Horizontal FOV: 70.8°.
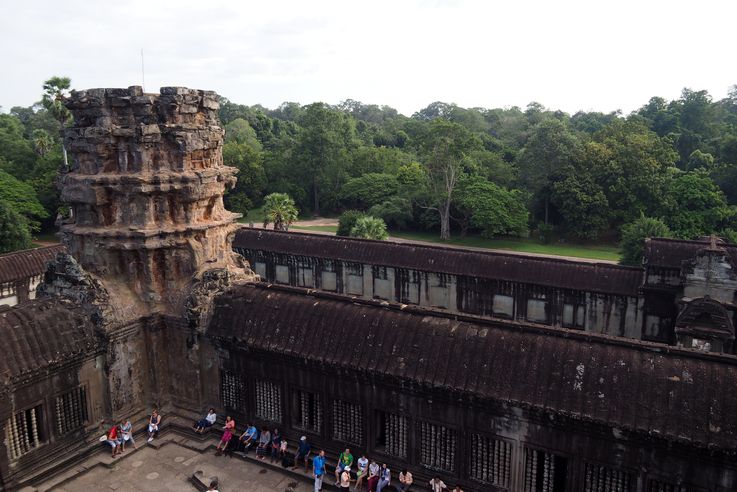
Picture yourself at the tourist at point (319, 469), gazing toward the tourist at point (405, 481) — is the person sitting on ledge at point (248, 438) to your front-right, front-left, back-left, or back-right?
back-left

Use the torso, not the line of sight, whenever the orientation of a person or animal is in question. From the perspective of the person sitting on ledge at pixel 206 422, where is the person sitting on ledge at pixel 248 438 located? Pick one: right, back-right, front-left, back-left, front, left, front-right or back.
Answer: left

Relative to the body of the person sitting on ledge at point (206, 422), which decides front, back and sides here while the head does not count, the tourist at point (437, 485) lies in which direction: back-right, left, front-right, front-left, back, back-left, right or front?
left

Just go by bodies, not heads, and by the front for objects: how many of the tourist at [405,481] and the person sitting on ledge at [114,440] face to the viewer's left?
0

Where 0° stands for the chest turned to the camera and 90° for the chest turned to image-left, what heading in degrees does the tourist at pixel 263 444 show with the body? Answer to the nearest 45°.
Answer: approximately 45°

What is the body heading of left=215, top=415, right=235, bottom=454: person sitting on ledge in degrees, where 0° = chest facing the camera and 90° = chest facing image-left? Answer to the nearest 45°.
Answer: approximately 45°

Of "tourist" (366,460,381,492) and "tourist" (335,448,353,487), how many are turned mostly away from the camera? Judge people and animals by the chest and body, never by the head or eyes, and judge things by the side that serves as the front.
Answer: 0

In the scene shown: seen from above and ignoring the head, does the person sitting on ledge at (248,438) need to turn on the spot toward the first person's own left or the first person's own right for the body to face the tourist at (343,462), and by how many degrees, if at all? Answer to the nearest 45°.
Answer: approximately 90° to the first person's own left
